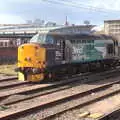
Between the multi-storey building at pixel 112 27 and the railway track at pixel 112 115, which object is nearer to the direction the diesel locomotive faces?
the railway track

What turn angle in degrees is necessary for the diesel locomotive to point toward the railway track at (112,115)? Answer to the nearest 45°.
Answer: approximately 45° to its left

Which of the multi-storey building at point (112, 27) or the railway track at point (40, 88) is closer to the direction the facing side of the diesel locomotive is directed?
the railway track

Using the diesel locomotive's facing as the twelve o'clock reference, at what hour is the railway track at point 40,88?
The railway track is roughly at 11 o'clock from the diesel locomotive.

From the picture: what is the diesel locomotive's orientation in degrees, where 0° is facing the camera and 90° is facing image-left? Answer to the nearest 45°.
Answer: approximately 45°

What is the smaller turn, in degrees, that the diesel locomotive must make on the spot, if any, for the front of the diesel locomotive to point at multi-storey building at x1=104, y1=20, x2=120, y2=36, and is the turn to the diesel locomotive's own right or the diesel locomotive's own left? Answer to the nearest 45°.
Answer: approximately 135° to the diesel locomotive's own right
